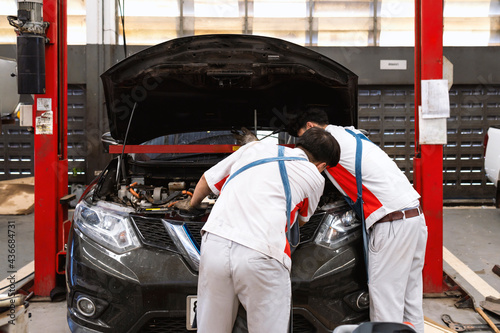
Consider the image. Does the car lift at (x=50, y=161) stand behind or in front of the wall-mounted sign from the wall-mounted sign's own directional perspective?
in front

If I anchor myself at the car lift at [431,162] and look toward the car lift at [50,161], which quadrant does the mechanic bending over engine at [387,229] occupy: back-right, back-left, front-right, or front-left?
front-left

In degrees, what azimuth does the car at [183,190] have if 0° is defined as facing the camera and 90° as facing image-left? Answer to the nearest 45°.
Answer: approximately 0°

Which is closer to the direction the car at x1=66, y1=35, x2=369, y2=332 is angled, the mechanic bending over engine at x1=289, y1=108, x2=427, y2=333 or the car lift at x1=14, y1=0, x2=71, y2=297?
the mechanic bending over engine

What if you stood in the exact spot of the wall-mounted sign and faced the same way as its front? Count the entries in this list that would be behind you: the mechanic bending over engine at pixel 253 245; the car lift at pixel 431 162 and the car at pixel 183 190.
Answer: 0

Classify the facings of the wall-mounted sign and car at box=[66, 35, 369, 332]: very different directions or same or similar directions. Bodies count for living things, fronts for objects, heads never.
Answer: same or similar directions

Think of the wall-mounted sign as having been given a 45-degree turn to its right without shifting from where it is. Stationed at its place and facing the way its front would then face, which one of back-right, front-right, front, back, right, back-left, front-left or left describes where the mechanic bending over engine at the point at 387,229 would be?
front-left

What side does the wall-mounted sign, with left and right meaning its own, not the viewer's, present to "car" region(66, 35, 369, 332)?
front

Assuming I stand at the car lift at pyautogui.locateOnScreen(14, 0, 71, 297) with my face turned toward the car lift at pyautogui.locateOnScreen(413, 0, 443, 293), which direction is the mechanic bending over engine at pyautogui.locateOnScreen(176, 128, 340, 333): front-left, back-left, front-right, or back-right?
front-right

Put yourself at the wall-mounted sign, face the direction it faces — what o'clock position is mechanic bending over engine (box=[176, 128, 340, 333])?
The mechanic bending over engine is roughly at 12 o'clock from the wall-mounted sign.

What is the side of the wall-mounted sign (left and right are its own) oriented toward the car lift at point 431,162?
front

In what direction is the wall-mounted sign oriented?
toward the camera

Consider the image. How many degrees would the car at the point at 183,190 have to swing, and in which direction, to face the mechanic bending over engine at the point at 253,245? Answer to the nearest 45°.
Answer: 0° — it already faces them

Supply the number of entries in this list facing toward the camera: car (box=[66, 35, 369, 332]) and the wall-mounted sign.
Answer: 2
